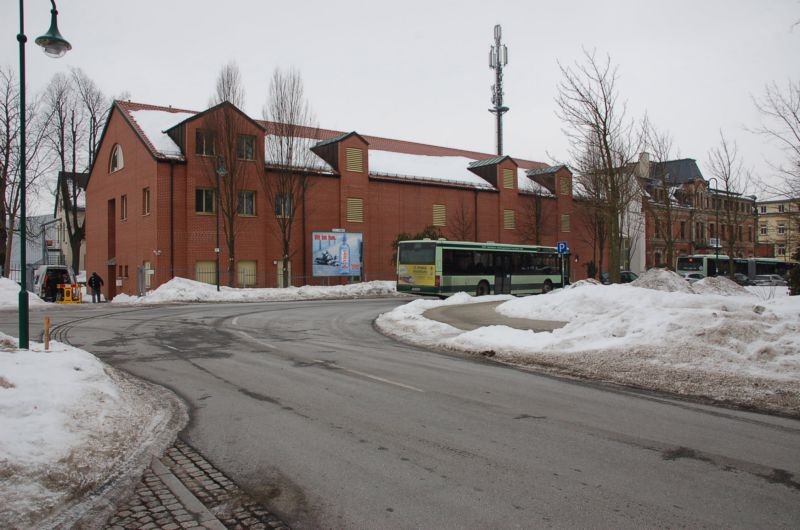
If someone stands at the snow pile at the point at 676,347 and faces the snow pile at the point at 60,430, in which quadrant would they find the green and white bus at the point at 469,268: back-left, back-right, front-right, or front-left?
back-right

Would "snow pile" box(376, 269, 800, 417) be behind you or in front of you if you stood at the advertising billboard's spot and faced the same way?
in front

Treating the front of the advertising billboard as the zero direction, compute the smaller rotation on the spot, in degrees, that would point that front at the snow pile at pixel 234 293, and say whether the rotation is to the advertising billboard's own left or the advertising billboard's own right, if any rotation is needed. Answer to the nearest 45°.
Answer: approximately 45° to the advertising billboard's own right

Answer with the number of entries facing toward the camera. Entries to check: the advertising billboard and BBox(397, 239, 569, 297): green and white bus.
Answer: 1

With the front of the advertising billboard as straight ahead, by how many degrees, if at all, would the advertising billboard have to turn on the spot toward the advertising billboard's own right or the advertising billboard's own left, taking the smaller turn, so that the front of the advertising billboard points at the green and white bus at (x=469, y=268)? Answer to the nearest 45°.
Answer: approximately 45° to the advertising billboard's own left

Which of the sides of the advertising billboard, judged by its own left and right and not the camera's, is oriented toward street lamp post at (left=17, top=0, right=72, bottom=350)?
front

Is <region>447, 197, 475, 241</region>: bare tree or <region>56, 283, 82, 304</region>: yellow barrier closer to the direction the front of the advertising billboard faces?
the yellow barrier

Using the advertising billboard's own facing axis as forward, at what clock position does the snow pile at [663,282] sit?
The snow pile is roughly at 11 o'clock from the advertising billboard.
